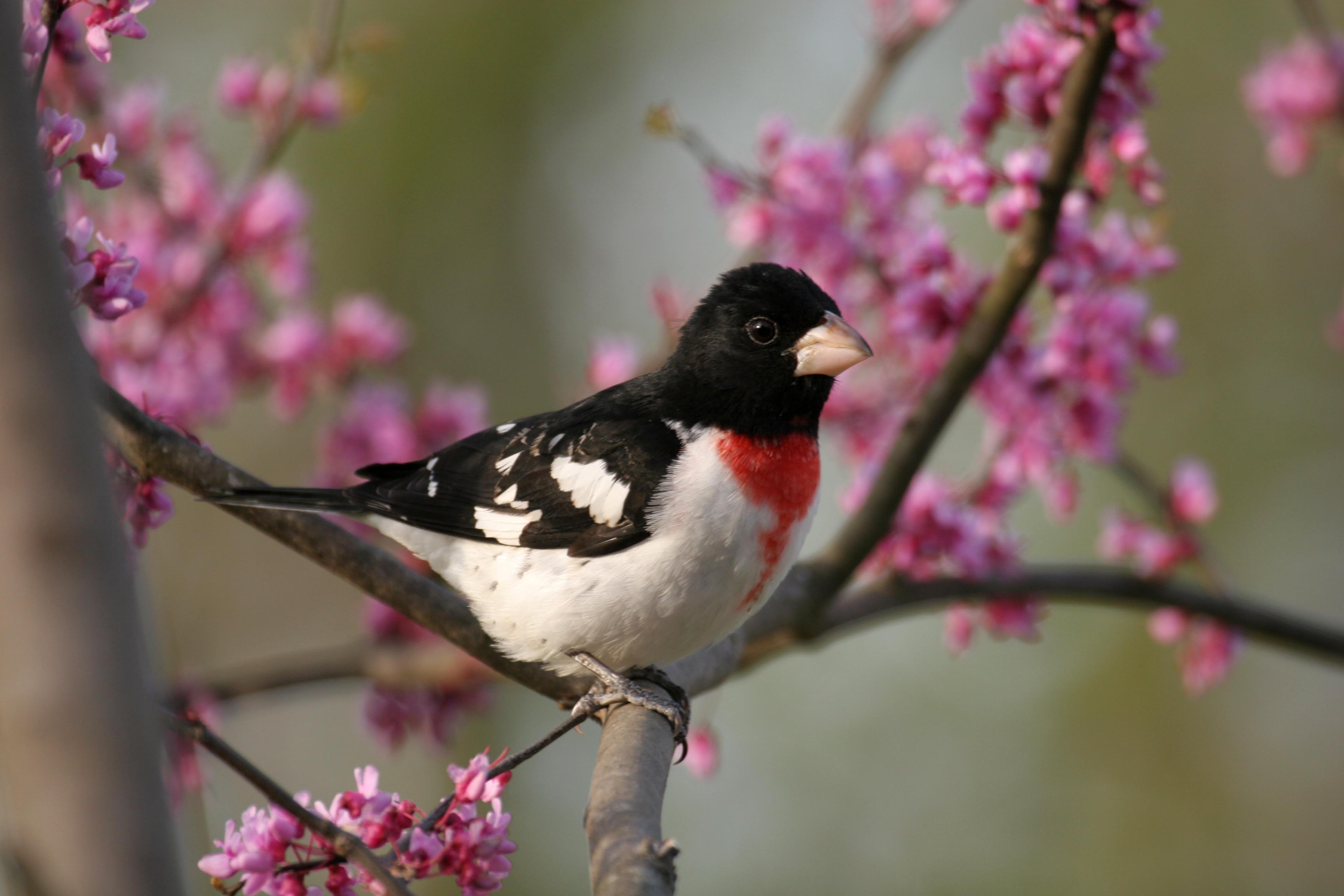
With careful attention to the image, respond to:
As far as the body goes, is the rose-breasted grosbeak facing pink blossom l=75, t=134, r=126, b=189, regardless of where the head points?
no

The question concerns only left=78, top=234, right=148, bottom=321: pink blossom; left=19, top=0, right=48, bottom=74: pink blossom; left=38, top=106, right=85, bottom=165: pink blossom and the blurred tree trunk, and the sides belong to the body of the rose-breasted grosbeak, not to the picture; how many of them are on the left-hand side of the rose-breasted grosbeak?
0

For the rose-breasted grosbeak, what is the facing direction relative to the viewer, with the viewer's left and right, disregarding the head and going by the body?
facing to the right of the viewer

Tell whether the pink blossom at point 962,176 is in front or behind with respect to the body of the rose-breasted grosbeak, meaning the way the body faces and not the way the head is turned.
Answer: in front

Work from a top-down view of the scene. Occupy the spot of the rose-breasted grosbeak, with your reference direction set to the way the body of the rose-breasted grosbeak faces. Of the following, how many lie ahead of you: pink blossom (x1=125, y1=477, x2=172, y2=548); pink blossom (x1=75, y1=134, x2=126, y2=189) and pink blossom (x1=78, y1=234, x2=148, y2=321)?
0

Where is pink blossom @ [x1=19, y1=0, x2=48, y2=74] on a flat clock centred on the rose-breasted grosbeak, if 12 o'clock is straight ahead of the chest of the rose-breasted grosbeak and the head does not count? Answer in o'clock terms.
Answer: The pink blossom is roughly at 4 o'clock from the rose-breasted grosbeak.

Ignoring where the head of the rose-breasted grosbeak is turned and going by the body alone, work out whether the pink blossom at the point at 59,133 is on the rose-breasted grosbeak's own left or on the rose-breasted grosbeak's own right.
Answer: on the rose-breasted grosbeak's own right
